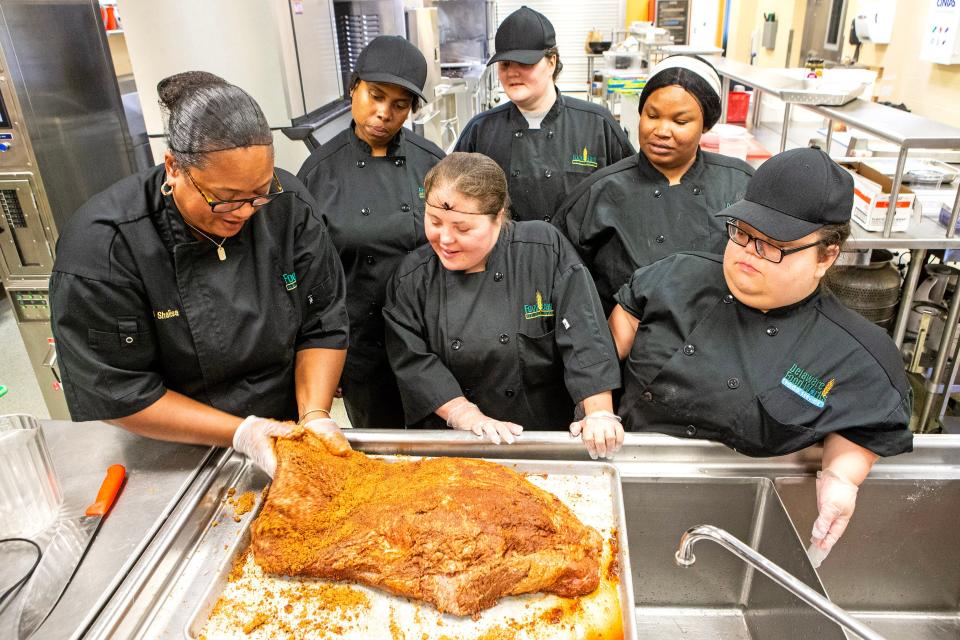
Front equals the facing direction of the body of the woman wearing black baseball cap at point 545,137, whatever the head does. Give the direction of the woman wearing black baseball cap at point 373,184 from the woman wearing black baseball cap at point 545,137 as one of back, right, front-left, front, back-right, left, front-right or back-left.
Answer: front-right

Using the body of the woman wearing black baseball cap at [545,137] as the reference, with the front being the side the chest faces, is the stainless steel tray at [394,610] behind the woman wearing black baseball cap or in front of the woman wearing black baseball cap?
in front

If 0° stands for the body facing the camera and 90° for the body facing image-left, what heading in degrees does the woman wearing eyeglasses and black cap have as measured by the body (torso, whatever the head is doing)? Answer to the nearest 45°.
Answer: approximately 45°

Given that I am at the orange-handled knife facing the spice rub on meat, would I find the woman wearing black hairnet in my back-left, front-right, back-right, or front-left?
front-left

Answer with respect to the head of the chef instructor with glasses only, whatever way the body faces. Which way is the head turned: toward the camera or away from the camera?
toward the camera

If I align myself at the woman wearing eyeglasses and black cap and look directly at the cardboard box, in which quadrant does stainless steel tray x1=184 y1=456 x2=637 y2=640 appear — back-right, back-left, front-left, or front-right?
back-left

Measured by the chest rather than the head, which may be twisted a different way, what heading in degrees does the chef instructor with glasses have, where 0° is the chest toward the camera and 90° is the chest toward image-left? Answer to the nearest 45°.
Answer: approximately 315°

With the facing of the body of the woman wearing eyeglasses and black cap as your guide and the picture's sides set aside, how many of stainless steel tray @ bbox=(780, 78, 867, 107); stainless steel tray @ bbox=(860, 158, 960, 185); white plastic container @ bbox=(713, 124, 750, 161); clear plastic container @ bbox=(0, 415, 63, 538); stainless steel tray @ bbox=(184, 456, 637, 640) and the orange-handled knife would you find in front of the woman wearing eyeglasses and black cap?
3

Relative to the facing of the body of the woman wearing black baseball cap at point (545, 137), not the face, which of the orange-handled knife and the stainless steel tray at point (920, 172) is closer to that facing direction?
the orange-handled knife

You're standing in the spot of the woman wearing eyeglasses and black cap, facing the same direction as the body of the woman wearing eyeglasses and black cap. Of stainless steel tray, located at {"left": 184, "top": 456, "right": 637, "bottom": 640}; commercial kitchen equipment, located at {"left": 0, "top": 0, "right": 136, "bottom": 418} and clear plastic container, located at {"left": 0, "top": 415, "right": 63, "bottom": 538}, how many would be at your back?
0

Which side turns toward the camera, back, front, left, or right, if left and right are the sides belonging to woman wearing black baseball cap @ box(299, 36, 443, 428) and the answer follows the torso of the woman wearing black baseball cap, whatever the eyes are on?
front

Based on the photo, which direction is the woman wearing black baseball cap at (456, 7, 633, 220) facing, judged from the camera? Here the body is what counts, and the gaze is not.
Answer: toward the camera

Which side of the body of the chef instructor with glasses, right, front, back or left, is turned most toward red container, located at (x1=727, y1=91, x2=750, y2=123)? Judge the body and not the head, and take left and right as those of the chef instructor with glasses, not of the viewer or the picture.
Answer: left

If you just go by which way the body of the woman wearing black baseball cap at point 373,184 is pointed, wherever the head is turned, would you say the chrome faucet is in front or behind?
in front

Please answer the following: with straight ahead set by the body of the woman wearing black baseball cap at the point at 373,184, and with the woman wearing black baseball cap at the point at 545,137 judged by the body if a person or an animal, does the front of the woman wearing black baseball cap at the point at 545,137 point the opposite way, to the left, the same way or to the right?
the same way
